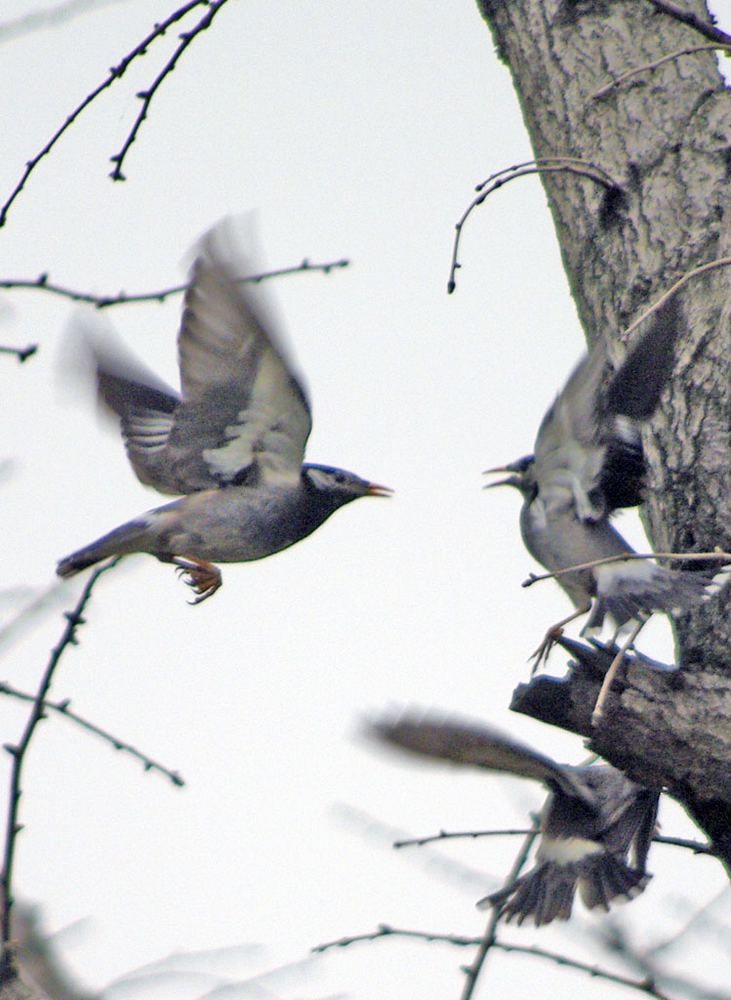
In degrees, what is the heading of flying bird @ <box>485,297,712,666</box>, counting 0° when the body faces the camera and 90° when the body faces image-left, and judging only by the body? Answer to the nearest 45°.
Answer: approximately 90°

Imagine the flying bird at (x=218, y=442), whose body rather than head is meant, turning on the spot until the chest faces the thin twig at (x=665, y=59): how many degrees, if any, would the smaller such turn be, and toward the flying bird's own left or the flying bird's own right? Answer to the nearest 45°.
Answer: approximately 45° to the flying bird's own right

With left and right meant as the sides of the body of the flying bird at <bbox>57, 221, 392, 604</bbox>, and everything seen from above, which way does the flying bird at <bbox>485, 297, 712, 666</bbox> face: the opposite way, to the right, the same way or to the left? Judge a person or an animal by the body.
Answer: the opposite way

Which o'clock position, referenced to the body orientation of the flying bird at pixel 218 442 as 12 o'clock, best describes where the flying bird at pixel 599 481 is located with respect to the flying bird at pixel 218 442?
the flying bird at pixel 599 481 is roughly at 1 o'clock from the flying bird at pixel 218 442.

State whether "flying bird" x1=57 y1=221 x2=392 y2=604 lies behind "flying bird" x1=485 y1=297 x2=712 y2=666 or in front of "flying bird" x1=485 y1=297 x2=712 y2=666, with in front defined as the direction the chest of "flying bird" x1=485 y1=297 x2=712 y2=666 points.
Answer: in front

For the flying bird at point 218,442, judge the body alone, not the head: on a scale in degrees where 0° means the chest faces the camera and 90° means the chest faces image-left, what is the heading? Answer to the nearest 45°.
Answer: approximately 270°

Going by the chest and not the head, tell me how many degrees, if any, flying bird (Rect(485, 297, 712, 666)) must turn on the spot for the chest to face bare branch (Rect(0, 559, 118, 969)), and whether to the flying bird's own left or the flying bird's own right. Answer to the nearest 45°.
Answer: approximately 45° to the flying bird's own left
